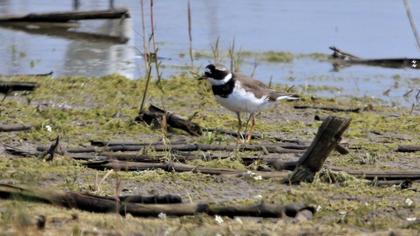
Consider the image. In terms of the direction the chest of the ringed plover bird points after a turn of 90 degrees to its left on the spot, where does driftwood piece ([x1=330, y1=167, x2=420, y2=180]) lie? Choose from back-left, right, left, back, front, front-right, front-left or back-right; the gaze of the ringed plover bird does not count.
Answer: front-left

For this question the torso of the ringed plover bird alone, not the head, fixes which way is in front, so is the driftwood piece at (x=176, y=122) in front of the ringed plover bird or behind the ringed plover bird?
in front

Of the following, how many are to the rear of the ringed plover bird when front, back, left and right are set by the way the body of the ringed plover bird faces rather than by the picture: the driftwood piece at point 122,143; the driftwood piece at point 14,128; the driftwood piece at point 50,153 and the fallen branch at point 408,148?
1

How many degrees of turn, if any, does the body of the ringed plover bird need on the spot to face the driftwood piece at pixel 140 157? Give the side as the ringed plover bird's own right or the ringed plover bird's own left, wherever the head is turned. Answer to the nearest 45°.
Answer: approximately 45° to the ringed plover bird's own left

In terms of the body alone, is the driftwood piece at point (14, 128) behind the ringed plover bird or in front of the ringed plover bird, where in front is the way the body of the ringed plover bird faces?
in front

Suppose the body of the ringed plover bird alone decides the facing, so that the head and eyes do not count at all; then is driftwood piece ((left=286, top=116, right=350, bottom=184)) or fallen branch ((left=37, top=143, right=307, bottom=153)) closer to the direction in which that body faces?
the fallen branch

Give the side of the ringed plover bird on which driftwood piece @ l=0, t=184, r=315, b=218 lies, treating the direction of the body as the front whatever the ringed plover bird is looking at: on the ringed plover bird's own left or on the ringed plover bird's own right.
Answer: on the ringed plover bird's own left

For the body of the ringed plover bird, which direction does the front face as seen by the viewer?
to the viewer's left
